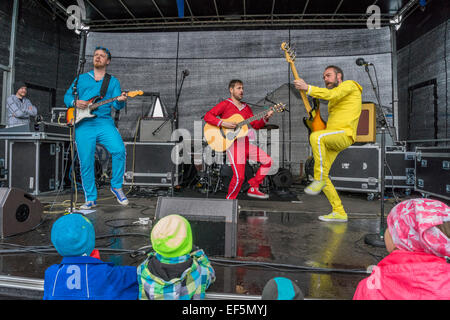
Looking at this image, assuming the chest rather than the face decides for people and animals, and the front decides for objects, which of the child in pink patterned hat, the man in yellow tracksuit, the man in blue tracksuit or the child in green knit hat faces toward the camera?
the man in blue tracksuit

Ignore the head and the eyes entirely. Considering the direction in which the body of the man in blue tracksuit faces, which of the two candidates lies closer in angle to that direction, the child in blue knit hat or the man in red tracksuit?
the child in blue knit hat

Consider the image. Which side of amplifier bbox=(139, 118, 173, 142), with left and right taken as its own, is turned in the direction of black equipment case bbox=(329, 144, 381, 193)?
left

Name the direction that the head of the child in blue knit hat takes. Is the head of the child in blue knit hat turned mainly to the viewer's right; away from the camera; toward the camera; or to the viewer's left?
away from the camera

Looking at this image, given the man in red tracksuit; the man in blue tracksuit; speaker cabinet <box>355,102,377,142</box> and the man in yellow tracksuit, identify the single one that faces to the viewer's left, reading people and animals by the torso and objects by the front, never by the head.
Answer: the man in yellow tracksuit

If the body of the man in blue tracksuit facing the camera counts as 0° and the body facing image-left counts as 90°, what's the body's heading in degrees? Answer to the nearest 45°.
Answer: approximately 0°

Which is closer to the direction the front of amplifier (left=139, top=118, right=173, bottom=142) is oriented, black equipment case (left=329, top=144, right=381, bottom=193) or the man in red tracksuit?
the man in red tracksuit

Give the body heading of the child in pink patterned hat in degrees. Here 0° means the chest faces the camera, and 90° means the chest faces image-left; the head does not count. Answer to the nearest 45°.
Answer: approximately 135°

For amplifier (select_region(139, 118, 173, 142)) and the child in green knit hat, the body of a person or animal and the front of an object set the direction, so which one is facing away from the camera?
the child in green knit hat

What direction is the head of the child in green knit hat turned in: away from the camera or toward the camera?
away from the camera

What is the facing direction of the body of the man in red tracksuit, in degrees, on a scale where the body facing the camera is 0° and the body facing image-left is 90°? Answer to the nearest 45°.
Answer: approximately 315°

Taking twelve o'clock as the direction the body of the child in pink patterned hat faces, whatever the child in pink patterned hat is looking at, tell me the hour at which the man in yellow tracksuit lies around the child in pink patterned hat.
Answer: The man in yellow tracksuit is roughly at 1 o'clock from the child in pink patterned hat.
